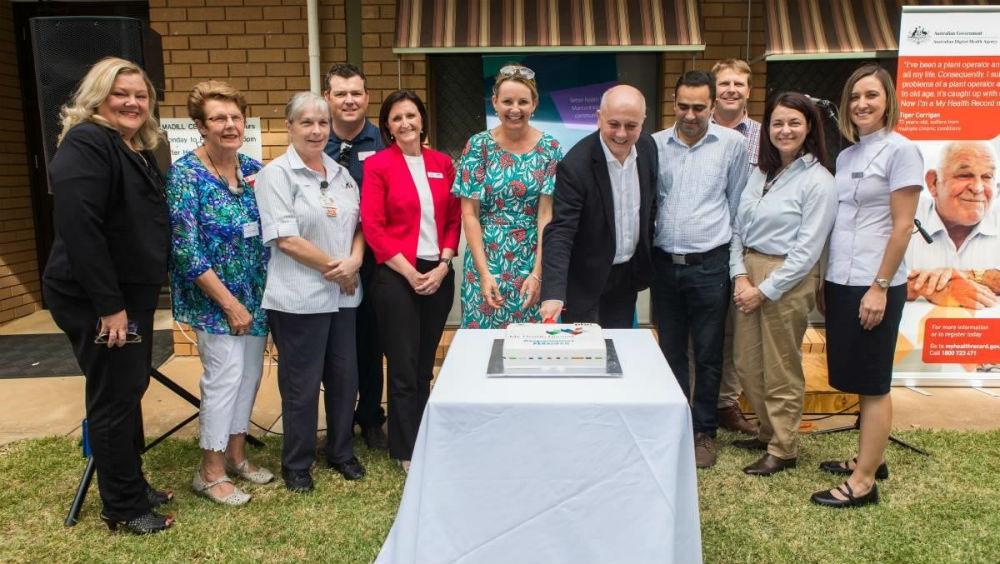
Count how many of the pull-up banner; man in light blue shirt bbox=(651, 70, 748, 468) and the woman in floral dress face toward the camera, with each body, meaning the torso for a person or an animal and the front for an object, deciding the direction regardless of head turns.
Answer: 3

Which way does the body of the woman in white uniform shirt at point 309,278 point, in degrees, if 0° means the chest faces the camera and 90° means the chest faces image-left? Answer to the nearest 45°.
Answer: approximately 315°

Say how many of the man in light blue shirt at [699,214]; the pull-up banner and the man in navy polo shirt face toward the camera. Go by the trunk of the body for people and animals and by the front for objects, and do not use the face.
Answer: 3

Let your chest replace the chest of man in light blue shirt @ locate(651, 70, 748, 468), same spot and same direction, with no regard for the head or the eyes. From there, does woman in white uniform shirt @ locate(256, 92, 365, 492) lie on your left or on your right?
on your right

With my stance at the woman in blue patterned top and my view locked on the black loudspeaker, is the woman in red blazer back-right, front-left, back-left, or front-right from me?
back-right

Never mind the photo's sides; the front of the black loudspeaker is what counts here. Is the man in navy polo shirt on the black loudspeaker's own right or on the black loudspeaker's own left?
on the black loudspeaker's own left

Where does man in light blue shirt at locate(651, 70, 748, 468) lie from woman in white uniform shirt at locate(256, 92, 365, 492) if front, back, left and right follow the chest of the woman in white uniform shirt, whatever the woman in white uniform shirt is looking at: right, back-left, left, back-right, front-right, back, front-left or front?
front-left

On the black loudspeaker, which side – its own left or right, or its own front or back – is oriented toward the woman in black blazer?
front

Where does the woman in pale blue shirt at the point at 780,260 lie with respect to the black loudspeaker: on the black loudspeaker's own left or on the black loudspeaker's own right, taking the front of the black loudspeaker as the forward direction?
on the black loudspeaker's own left
